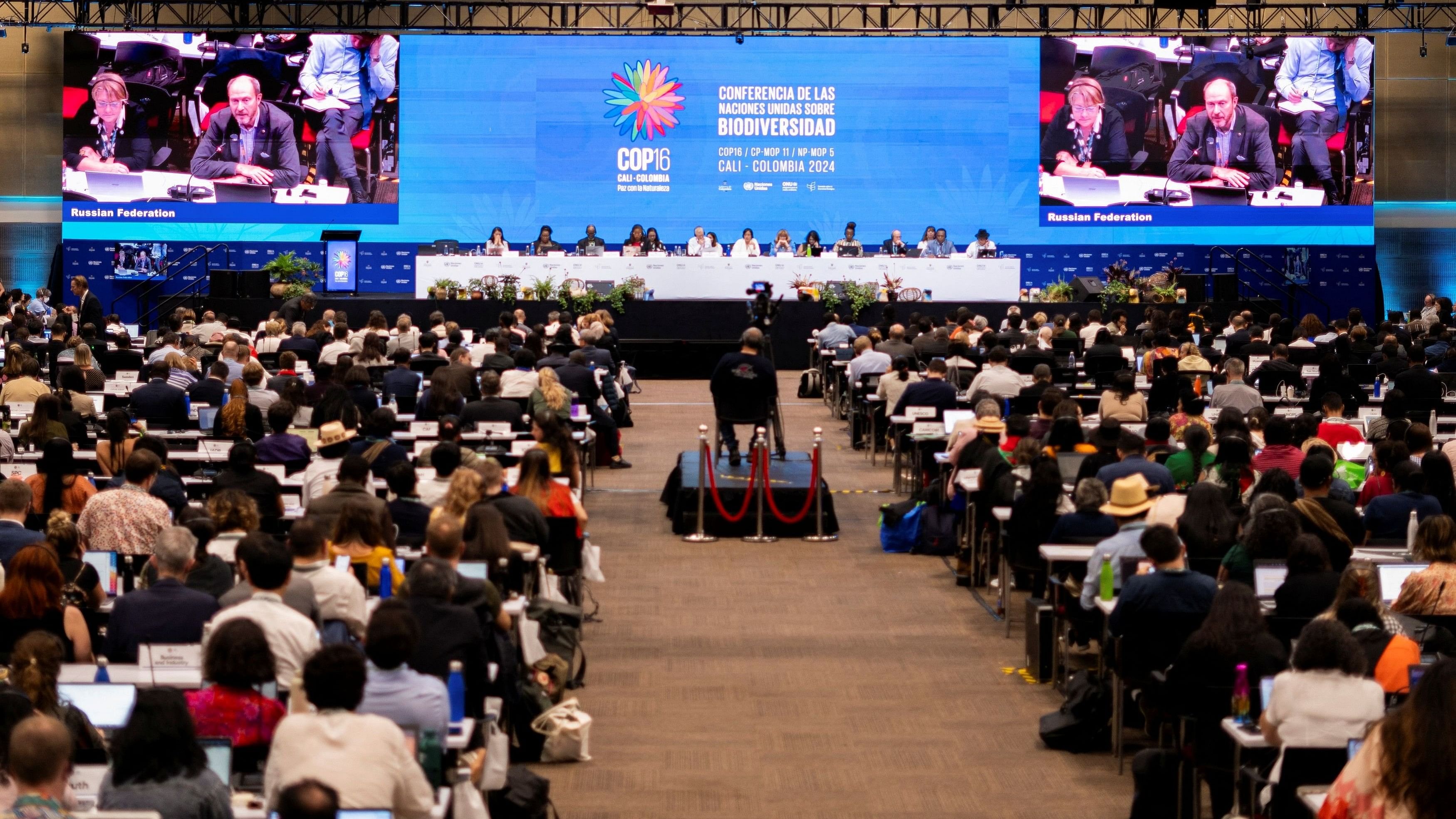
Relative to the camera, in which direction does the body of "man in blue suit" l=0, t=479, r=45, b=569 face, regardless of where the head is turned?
away from the camera

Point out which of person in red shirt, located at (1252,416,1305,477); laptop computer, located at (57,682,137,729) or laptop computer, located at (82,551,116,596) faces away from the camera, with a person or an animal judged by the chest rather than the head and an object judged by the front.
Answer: the person in red shirt

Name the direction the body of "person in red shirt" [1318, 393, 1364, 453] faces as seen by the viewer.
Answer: away from the camera

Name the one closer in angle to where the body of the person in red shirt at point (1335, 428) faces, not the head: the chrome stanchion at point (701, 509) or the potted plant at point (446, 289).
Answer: the potted plant

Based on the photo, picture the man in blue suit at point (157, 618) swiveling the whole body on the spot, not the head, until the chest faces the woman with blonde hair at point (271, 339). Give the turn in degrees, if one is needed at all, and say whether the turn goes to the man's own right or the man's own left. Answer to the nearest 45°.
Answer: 0° — they already face them

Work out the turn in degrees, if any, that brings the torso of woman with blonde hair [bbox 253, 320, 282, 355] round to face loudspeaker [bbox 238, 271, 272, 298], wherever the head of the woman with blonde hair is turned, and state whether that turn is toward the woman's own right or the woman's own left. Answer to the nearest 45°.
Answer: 0° — they already face it

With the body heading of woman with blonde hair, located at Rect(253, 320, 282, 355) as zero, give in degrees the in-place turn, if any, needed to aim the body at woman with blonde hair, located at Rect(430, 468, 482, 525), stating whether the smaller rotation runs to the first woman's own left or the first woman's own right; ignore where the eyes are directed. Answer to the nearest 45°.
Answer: approximately 180°

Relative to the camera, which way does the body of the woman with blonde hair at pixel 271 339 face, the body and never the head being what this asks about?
away from the camera

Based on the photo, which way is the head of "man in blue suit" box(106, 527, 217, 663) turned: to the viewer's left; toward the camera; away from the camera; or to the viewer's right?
away from the camera

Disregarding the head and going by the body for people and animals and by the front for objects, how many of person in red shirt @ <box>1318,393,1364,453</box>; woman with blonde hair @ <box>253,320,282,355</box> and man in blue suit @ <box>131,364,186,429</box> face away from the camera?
3

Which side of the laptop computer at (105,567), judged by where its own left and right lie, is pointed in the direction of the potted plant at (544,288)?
back

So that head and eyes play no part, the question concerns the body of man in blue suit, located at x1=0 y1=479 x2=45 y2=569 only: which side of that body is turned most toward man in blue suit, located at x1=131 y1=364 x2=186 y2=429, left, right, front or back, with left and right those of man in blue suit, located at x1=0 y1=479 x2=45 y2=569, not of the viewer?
front

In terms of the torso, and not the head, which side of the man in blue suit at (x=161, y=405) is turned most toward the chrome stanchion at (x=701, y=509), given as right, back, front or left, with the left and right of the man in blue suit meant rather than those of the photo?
right

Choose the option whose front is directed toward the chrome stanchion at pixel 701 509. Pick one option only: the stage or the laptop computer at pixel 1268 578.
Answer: the stage

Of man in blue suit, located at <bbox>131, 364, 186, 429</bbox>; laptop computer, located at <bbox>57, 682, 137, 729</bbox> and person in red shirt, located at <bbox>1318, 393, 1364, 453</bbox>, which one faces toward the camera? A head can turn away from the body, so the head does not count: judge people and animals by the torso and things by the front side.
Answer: the laptop computer

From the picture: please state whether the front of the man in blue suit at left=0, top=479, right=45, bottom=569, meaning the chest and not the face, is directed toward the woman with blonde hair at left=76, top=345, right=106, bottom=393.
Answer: yes

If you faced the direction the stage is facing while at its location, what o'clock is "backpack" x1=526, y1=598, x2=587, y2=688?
The backpack is roughly at 12 o'clock from the stage.
